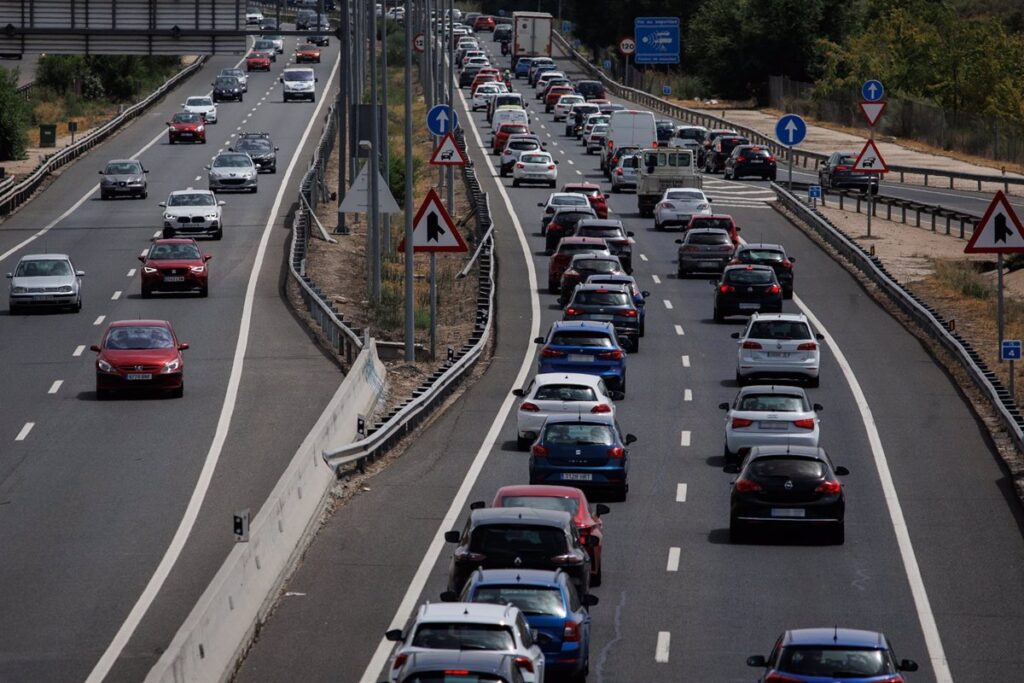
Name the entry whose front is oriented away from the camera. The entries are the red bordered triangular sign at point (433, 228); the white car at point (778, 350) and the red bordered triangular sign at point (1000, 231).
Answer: the white car

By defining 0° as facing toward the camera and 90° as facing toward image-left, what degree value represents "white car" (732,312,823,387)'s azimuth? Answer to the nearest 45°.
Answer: approximately 180°

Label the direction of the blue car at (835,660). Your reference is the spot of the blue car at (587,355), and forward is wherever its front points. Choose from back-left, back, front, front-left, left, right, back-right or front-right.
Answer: back

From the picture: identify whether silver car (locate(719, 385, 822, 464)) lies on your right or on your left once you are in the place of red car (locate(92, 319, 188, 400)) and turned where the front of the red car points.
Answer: on your left

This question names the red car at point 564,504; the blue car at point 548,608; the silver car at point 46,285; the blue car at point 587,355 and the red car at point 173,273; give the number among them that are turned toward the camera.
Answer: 2

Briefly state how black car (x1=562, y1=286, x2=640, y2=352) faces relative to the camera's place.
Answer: facing away from the viewer

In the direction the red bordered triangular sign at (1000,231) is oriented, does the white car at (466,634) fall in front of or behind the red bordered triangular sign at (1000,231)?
in front

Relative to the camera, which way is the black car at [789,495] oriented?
away from the camera

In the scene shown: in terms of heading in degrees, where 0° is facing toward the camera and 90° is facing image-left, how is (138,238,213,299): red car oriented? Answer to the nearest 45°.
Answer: approximately 0°

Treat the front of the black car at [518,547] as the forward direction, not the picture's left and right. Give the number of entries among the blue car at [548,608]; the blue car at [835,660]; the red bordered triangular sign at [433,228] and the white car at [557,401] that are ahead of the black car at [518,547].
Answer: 2

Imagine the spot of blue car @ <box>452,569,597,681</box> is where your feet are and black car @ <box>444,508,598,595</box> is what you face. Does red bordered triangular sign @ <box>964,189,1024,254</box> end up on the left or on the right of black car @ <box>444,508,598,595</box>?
right

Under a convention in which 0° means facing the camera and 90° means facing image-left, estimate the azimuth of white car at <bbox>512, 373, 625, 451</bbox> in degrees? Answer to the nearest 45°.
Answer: approximately 180°

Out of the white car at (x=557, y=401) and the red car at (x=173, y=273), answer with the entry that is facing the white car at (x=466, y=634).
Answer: the red car

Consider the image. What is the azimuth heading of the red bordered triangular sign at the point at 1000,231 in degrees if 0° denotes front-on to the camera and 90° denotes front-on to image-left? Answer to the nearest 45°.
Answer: approximately 0°

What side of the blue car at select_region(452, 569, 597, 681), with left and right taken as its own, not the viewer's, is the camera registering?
back

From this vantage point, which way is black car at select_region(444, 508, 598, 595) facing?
away from the camera

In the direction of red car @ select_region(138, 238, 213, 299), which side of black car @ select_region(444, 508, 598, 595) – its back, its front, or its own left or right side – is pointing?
front

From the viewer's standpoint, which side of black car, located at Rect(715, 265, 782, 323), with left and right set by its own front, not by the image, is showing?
back

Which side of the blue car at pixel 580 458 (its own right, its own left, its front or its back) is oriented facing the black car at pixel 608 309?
front
